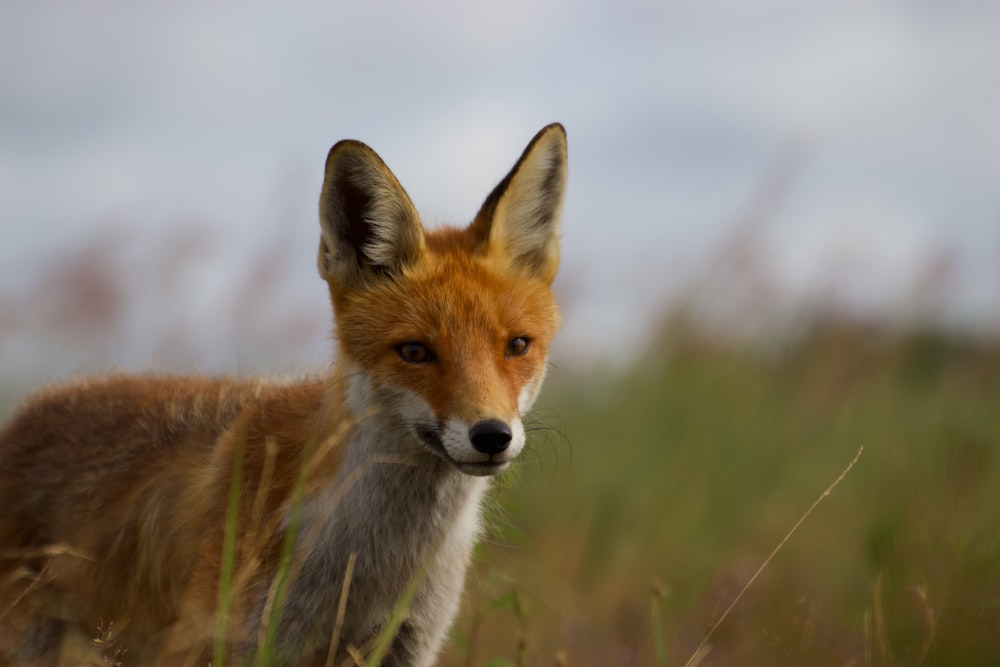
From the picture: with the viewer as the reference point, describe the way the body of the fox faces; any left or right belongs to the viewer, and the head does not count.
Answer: facing the viewer and to the right of the viewer
